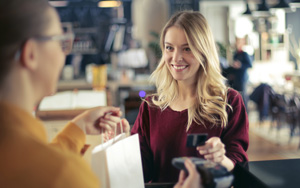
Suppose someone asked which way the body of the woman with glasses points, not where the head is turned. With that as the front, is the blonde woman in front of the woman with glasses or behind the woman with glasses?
in front

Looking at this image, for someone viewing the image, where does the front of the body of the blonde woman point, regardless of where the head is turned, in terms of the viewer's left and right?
facing the viewer and to the left of the viewer

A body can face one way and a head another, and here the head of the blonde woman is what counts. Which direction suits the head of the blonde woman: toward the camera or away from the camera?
toward the camera

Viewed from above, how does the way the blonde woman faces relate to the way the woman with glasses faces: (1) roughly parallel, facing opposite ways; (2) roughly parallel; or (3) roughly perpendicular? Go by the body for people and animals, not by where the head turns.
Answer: roughly parallel, facing opposite ways

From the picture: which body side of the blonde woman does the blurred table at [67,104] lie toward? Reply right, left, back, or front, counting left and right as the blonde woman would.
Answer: right

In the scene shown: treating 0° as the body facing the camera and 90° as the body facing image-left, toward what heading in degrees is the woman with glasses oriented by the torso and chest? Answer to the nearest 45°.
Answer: approximately 225°

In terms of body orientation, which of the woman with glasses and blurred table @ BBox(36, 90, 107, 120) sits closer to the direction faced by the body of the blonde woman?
the woman with glasses

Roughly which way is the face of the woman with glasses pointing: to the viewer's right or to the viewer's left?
to the viewer's right

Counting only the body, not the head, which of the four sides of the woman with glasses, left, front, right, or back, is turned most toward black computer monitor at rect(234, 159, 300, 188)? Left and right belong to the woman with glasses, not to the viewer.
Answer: front
